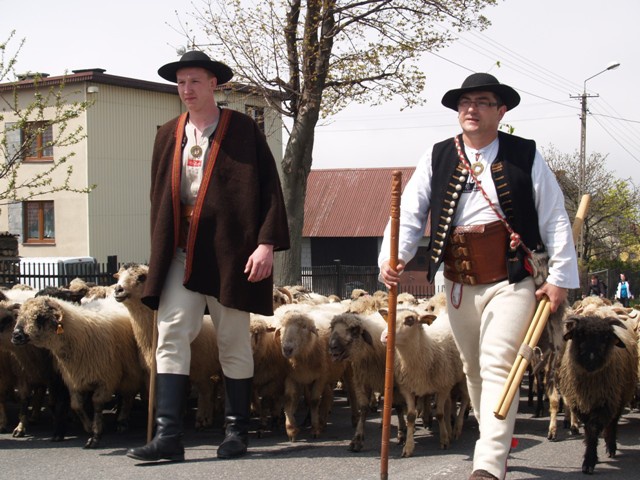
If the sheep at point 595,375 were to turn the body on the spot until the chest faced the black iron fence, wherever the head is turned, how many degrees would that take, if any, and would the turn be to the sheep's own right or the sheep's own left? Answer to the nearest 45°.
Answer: approximately 135° to the sheep's own right

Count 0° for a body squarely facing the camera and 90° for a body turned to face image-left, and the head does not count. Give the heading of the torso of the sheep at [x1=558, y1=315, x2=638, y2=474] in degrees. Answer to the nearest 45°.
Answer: approximately 0°

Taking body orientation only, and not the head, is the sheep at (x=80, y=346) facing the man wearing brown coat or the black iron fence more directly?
the man wearing brown coat

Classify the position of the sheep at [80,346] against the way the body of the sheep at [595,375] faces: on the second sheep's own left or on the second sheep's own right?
on the second sheep's own right

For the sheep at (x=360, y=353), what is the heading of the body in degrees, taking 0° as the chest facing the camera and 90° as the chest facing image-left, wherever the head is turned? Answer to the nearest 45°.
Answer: approximately 45°

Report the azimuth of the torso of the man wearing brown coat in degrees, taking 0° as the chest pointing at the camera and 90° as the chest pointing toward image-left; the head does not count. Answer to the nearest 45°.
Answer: approximately 45°

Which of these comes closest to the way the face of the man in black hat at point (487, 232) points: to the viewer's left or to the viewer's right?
to the viewer's left

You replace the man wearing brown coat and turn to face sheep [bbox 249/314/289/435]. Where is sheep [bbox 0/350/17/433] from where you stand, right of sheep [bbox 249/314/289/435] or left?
left

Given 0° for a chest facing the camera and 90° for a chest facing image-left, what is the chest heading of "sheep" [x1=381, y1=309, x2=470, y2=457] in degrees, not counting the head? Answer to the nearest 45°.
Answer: approximately 45°

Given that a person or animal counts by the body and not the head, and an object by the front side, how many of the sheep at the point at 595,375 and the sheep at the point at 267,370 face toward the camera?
2

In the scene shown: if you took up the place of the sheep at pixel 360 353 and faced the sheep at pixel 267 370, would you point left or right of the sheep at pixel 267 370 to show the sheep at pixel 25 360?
left
